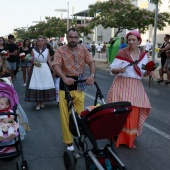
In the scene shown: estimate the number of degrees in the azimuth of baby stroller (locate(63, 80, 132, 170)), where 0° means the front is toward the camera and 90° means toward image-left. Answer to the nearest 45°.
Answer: approximately 315°

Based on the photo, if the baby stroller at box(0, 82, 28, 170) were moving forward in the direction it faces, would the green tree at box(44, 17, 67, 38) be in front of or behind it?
behind

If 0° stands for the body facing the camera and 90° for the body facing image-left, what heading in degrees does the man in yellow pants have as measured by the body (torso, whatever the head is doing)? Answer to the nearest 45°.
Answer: approximately 0°

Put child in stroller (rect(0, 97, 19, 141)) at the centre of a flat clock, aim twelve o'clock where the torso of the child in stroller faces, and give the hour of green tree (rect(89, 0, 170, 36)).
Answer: The green tree is roughly at 7 o'clock from the child in stroller.

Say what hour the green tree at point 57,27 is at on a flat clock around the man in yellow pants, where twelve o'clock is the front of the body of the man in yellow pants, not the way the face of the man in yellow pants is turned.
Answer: The green tree is roughly at 6 o'clock from the man in yellow pants.

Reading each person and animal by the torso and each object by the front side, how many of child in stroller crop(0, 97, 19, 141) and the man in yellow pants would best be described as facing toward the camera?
2

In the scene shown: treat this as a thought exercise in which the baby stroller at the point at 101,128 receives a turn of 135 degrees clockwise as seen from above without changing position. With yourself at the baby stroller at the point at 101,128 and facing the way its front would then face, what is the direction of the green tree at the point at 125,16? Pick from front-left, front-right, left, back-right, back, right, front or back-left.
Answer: right

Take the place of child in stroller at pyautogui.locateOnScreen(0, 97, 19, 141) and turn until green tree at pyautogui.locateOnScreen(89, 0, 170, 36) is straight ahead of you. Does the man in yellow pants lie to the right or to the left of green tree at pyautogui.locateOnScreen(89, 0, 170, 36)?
right

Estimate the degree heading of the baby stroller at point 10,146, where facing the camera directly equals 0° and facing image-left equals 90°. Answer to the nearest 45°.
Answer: approximately 0°

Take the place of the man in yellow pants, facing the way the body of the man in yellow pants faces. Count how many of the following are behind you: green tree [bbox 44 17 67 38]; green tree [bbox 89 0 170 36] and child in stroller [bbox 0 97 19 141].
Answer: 2

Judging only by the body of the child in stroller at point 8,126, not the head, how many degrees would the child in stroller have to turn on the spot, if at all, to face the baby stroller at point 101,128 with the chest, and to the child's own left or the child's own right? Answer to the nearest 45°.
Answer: approximately 45° to the child's own left

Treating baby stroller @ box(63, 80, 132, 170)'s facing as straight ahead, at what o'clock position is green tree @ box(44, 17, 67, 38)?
The green tree is roughly at 7 o'clock from the baby stroller.

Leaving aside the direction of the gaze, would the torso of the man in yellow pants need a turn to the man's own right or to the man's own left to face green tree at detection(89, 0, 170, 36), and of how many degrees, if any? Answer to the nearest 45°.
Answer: approximately 180°

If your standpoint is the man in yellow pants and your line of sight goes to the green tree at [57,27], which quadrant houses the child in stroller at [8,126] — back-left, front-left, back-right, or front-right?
back-left
